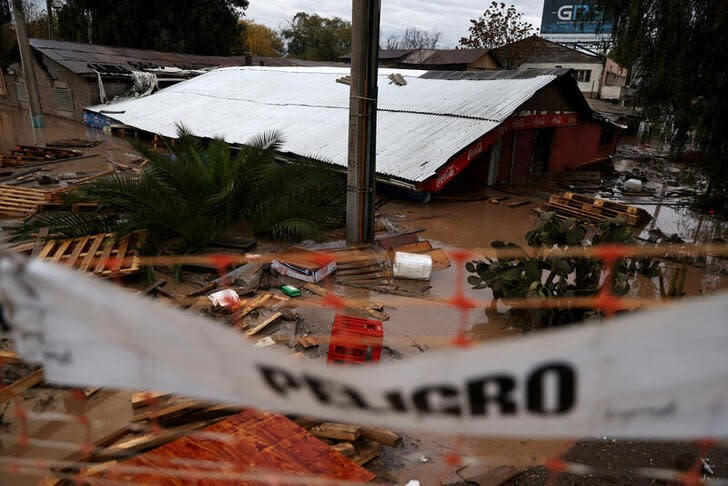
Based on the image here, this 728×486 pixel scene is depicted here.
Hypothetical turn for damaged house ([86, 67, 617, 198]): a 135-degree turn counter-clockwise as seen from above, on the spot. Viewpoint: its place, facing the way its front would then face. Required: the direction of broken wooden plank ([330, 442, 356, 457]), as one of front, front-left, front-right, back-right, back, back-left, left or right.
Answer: back

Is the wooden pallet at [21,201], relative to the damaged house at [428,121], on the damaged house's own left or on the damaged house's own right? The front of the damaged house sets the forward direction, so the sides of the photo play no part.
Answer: on the damaged house's own right

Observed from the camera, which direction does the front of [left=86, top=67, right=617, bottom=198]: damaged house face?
facing the viewer and to the right of the viewer

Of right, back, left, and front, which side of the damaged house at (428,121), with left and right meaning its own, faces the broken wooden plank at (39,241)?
right

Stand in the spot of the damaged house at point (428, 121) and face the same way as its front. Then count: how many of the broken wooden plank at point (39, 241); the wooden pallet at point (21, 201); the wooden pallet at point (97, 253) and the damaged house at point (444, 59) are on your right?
3

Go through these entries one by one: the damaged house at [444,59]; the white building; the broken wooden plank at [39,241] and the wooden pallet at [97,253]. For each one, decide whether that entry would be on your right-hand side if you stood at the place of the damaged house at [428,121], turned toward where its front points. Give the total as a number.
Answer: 2

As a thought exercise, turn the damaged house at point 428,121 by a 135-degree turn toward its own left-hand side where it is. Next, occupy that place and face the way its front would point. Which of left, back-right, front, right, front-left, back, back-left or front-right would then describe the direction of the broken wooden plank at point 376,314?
back

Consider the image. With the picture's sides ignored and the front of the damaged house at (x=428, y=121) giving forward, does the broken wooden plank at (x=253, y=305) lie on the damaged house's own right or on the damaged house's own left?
on the damaged house's own right

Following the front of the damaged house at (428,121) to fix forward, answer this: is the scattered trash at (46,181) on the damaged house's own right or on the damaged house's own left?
on the damaged house's own right

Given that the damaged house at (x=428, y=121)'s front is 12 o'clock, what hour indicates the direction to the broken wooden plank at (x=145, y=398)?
The broken wooden plank is roughly at 2 o'clock from the damaged house.

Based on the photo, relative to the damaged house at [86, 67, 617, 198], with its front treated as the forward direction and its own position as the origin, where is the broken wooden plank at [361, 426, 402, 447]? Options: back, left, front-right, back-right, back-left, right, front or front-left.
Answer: front-right

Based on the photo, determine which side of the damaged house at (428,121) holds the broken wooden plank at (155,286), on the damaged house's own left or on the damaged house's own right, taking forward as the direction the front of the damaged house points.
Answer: on the damaged house's own right
